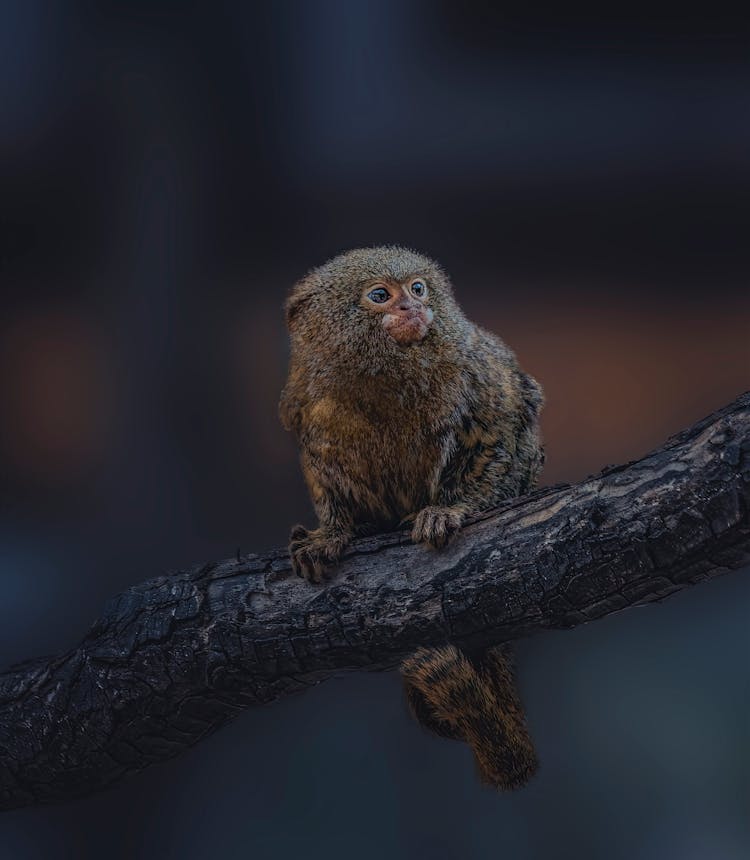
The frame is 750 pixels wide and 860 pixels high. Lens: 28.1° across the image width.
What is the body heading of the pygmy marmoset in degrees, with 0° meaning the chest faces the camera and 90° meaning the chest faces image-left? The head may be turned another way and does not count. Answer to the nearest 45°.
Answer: approximately 45°
